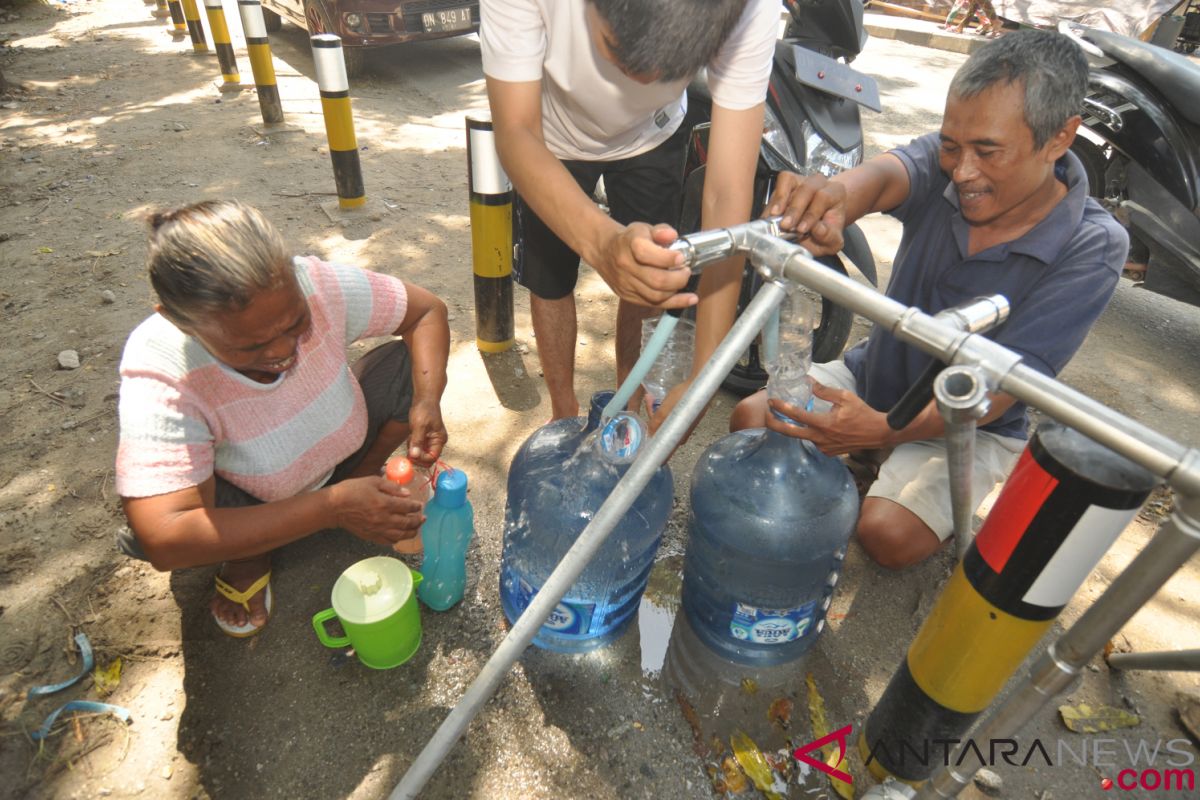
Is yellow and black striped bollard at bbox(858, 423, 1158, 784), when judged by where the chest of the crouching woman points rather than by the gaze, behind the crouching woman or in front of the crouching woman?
in front

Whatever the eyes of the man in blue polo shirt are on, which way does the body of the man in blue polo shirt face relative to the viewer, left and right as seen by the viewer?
facing the viewer and to the left of the viewer

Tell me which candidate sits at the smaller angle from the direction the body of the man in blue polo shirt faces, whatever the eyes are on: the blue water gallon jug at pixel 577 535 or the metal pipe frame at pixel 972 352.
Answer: the blue water gallon jug

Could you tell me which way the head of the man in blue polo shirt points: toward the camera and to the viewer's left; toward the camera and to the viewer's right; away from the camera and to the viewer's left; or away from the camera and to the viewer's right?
toward the camera and to the viewer's left

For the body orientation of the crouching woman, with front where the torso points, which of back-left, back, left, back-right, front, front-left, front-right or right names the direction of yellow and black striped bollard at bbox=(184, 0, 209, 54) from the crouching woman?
back-left

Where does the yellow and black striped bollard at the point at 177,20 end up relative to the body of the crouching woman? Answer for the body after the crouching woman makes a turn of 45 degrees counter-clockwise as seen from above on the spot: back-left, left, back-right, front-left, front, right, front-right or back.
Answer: left

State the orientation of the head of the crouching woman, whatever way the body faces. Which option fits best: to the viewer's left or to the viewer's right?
to the viewer's right

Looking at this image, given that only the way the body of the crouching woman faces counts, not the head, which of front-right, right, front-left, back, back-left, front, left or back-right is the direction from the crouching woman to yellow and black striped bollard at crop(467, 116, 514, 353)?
left

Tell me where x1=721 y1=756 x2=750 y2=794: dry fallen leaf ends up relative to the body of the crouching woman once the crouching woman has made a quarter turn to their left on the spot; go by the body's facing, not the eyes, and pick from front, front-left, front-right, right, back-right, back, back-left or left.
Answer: right

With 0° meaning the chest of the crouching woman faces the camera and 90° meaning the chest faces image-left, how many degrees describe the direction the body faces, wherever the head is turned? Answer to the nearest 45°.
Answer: approximately 315°

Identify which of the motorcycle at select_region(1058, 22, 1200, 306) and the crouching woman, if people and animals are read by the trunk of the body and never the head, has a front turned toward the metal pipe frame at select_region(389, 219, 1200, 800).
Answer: the crouching woman

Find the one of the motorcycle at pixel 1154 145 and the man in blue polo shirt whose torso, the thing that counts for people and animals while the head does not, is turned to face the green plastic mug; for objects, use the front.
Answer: the man in blue polo shirt
